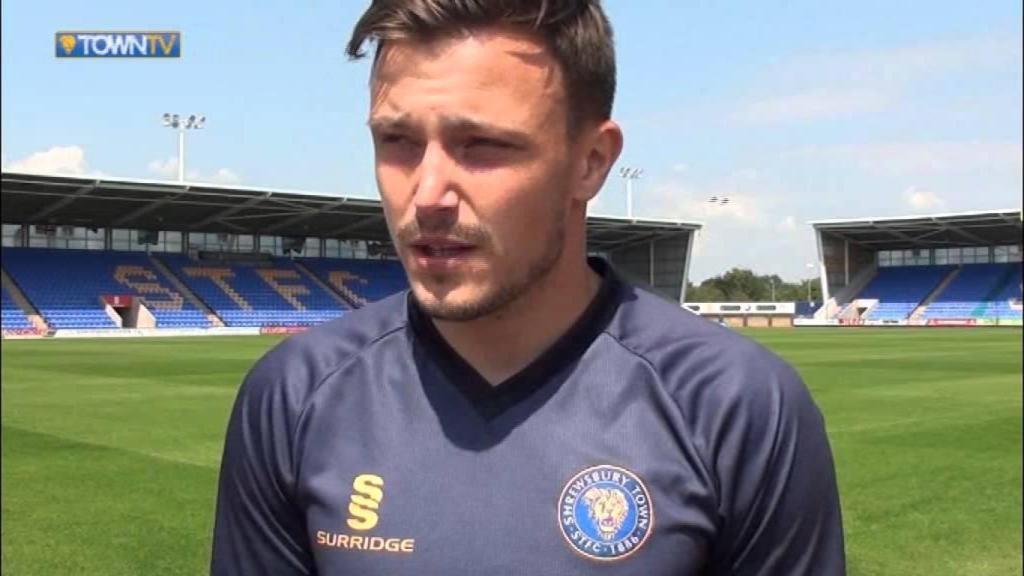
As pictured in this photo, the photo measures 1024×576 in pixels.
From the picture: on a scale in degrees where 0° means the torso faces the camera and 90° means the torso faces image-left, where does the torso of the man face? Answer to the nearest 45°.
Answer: approximately 0°

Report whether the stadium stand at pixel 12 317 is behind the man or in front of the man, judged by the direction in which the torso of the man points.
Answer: behind
